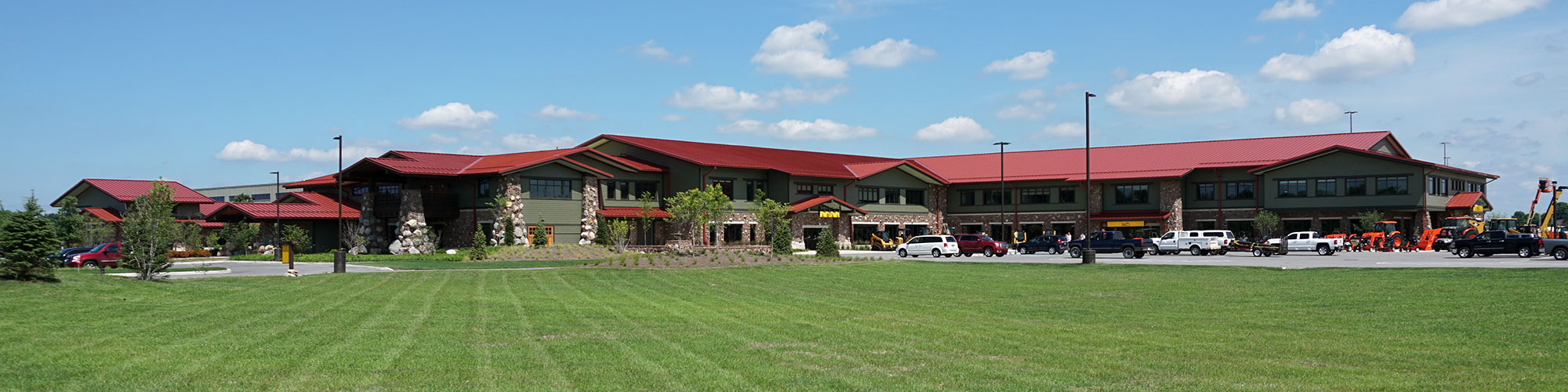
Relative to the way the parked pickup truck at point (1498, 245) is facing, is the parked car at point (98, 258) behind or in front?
in front

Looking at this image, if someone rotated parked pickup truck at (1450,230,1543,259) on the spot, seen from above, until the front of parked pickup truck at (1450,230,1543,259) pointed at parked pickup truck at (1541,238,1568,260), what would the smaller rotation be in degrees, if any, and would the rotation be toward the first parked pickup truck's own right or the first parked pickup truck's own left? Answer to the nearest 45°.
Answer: approximately 135° to the first parked pickup truck's own left

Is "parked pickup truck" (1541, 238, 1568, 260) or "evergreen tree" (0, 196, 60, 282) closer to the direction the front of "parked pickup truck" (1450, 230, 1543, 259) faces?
the evergreen tree

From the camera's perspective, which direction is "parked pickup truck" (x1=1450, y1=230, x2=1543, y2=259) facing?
to the viewer's left

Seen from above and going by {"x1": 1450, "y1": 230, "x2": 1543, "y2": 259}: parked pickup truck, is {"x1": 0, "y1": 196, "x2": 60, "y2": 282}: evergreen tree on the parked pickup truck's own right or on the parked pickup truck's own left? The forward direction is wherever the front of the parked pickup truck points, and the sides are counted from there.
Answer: on the parked pickup truck's own left
